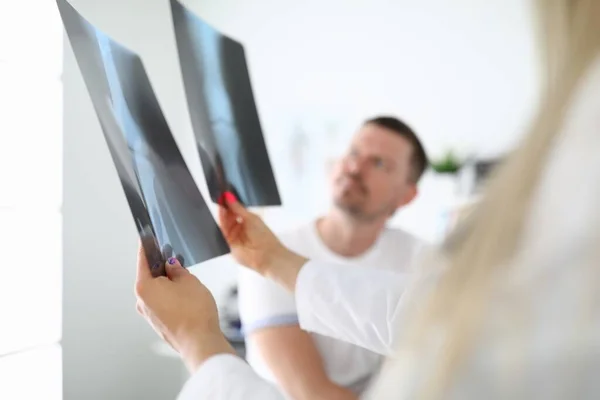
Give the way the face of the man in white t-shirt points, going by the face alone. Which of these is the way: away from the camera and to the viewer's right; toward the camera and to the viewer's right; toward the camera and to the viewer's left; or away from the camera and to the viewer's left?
toward the camera and to the viewer's left

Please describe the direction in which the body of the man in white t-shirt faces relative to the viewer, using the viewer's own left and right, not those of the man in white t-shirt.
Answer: facing the viewer
